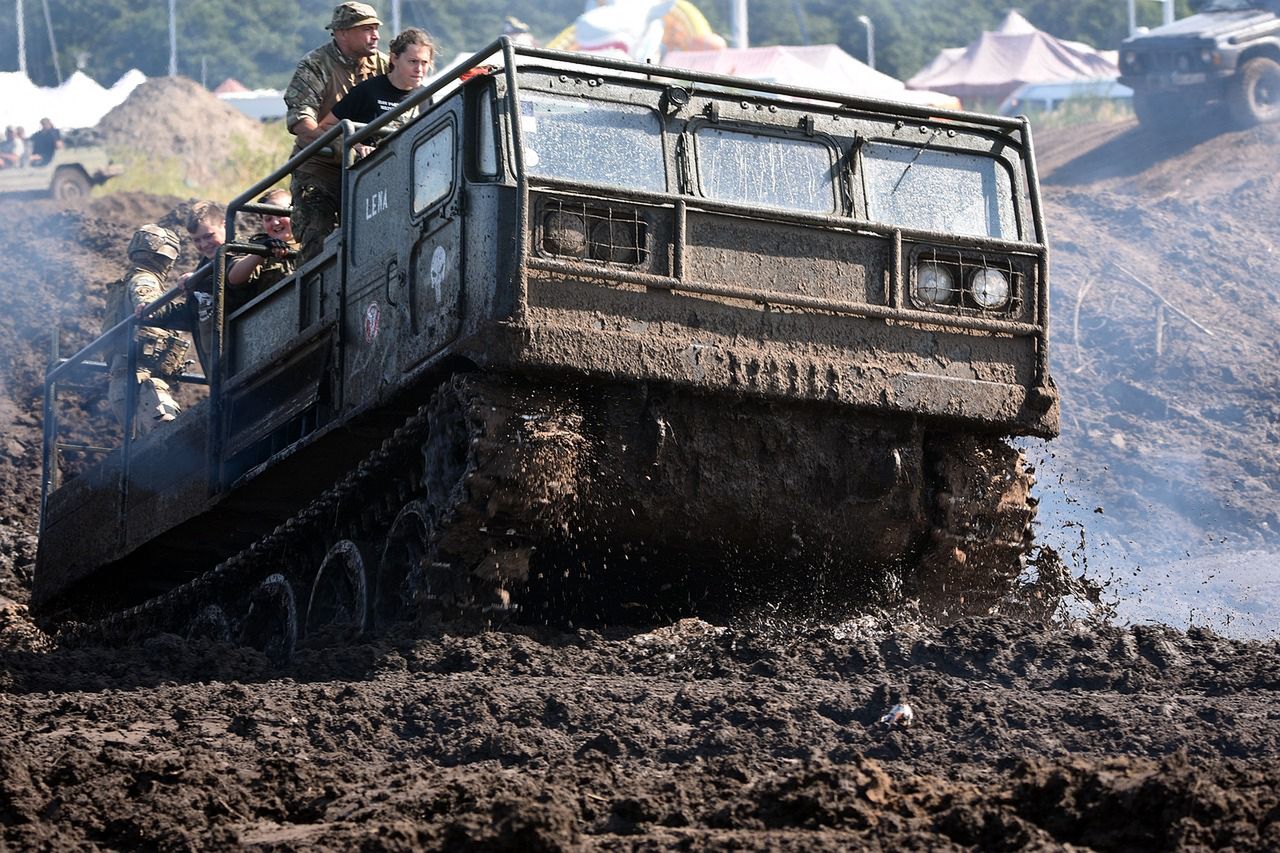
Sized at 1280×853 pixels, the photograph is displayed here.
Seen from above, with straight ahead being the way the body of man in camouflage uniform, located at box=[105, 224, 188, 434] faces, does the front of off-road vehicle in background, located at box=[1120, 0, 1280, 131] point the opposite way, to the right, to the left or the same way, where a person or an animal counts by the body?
the opposite way

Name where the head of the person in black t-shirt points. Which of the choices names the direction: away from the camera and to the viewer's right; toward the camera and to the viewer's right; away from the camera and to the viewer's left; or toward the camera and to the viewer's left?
toward the camera and to the viewer's right

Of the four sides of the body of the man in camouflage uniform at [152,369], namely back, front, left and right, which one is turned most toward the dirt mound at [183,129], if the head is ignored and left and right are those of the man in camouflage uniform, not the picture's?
left

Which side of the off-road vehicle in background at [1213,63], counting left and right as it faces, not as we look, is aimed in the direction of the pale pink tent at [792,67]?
right

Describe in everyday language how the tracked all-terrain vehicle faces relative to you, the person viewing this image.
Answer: facing the viewer and to the right of the viewer

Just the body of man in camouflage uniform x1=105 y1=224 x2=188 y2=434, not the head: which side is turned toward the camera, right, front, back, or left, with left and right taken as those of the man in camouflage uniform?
right

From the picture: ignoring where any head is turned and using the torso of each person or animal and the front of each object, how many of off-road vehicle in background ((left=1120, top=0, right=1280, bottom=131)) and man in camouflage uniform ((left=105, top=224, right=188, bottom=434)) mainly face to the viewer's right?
1

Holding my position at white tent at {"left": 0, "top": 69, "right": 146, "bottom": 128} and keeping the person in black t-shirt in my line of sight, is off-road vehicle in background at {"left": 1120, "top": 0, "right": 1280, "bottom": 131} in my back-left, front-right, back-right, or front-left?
front-left

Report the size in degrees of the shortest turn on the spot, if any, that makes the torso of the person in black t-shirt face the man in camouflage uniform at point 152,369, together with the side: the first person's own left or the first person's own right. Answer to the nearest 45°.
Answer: approximately 180°

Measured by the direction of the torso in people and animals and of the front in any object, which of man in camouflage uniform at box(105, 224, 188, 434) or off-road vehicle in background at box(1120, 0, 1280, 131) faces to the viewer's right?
the man in camouflage uniform

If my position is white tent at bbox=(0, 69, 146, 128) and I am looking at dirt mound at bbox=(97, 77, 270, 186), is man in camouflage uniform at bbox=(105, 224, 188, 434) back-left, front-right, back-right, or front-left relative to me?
front-right

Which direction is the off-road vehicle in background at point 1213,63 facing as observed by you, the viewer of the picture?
facing the viewer and to the left of the viewer

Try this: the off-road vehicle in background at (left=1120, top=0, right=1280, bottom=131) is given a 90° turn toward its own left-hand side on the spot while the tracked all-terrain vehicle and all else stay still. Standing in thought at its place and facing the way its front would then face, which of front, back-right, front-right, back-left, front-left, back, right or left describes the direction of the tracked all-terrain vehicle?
front-right

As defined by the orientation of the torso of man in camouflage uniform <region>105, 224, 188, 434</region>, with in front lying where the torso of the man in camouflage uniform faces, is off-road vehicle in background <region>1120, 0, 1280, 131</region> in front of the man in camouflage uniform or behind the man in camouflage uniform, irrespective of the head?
in front

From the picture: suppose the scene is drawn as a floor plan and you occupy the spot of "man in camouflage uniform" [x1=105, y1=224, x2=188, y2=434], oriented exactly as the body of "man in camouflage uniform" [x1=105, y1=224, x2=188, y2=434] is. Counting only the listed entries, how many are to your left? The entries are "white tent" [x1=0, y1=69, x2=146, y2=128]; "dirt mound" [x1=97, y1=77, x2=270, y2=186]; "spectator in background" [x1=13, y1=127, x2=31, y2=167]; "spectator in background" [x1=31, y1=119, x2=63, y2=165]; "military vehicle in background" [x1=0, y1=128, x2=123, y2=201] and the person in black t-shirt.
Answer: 5

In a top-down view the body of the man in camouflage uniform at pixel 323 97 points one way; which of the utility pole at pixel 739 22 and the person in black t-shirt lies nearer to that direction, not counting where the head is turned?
the person in black t-shirt

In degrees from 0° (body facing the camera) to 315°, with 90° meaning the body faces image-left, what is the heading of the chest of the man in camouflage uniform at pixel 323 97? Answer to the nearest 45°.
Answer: approximately 315°
